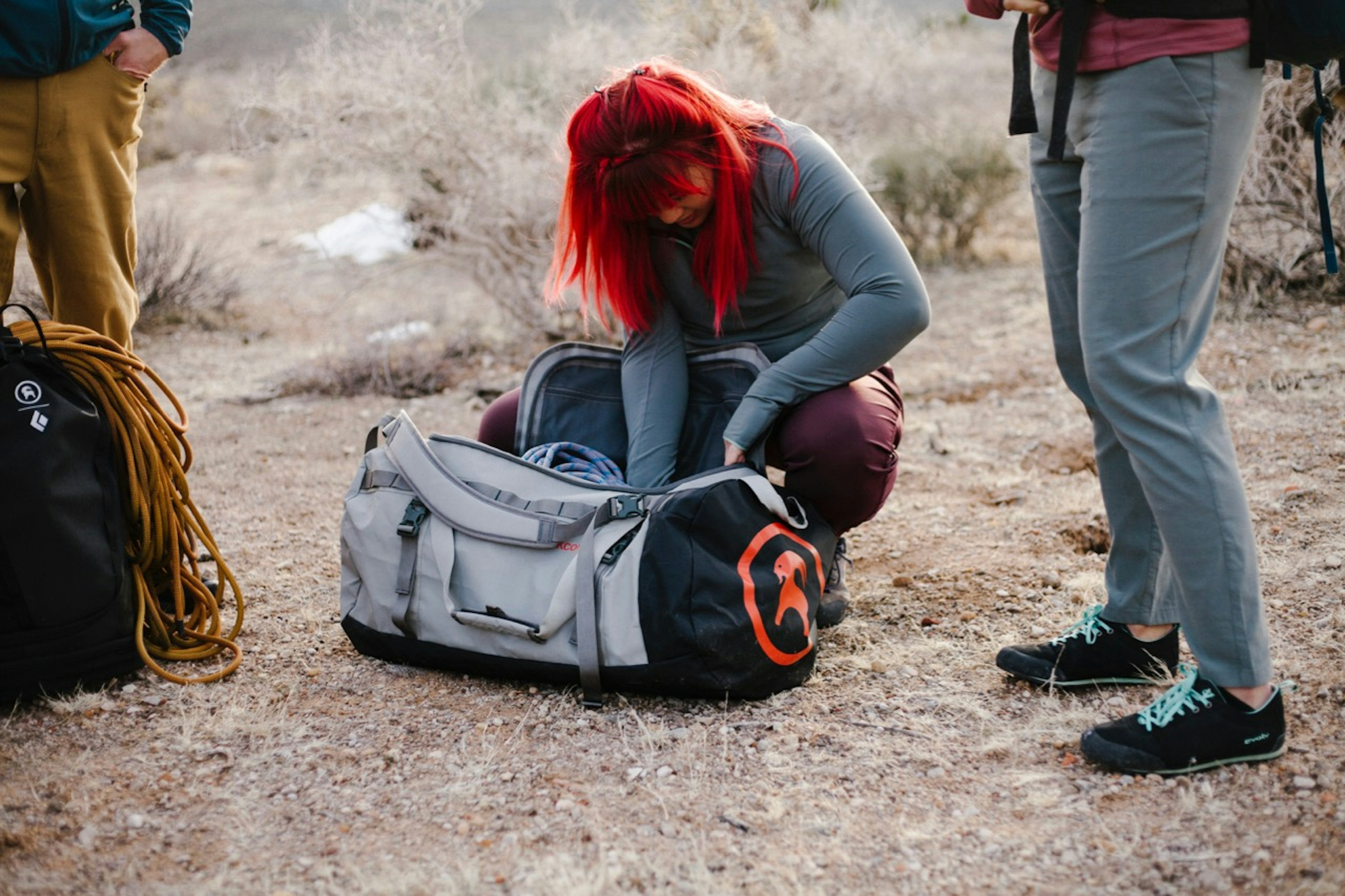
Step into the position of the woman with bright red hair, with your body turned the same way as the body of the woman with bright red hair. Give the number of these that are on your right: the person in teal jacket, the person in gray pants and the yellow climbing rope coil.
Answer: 2

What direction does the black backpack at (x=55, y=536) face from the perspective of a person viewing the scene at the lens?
facing the viewer

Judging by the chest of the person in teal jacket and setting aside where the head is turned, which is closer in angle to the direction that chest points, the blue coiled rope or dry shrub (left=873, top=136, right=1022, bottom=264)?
the blue coiled rope

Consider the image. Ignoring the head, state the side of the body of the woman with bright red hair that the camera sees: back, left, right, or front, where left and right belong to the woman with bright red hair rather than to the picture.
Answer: front

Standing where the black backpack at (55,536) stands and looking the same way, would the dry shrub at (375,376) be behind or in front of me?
behind

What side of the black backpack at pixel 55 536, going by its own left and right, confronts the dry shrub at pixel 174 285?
back

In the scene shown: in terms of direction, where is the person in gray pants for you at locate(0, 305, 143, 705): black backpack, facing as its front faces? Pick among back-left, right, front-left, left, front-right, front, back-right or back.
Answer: front-left
